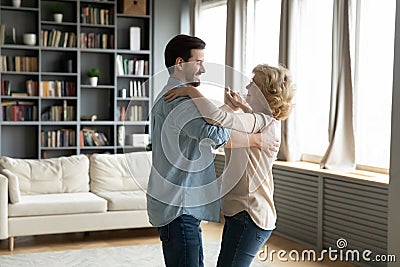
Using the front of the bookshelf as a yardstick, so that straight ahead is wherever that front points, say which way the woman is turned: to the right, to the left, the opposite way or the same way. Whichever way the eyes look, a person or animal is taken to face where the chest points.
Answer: to the right

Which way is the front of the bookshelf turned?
toward the camera

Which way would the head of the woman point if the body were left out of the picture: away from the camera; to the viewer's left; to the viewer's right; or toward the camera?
to the viewer's left

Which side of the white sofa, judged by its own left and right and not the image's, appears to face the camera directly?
front

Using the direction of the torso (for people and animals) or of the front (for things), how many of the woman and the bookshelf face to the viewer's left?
1

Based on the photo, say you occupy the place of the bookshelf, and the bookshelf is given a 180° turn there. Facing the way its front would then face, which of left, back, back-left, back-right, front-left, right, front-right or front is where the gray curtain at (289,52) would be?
back-right

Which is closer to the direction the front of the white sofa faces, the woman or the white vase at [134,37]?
the woman

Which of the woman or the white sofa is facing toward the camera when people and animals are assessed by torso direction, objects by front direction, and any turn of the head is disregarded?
the white sofa

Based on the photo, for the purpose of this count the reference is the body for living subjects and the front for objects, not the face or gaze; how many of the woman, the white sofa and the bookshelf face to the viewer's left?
1

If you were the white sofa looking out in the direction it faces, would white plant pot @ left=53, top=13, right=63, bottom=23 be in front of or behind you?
behind

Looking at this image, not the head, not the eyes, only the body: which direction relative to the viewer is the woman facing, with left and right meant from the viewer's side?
facing to the left of the viewer

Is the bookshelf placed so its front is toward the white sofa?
yes

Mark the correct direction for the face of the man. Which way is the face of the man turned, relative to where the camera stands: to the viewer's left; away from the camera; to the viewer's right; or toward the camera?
to the viewer's right

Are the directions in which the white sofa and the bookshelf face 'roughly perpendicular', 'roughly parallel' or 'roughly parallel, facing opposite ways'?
roughly parallel

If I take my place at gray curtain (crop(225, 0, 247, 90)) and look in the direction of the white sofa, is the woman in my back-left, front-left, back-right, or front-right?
front-left

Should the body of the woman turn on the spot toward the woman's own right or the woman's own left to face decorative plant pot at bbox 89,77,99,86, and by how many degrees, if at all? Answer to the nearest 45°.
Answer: approximately 90° to the woman's own right

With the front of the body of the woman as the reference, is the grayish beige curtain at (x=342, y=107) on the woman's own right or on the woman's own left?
on the woman's own right

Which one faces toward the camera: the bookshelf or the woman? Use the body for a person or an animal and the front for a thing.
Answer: the bookshelf

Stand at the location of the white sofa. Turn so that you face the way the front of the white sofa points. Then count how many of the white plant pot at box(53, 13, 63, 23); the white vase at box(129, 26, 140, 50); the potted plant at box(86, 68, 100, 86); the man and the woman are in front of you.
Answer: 2

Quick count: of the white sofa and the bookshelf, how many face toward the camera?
2
